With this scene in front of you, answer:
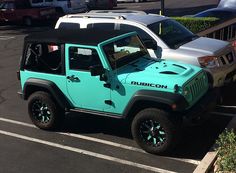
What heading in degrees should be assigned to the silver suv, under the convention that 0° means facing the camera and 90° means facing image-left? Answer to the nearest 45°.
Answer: approximately 315°

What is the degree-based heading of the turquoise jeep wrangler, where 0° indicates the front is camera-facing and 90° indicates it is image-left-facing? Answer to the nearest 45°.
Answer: approximately 315°

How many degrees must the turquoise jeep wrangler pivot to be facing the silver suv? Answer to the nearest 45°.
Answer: approximately 90° to its left

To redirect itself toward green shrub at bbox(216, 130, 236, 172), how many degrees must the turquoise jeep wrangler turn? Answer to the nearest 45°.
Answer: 0° — it already faces it

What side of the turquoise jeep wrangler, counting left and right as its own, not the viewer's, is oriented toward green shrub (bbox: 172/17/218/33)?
left
